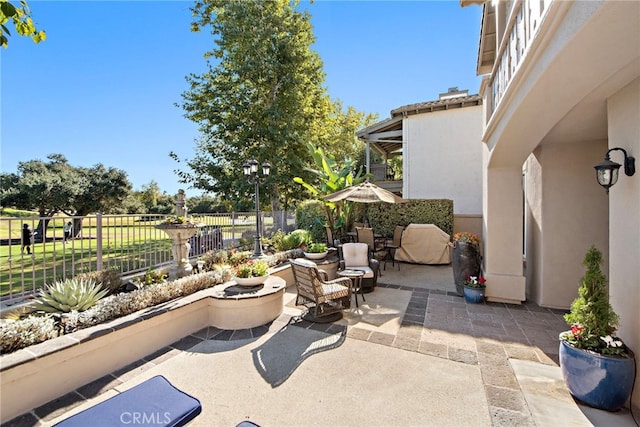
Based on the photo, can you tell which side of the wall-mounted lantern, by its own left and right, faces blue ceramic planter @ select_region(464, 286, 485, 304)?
right

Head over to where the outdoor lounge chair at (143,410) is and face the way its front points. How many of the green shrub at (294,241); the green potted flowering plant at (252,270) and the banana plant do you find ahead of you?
3

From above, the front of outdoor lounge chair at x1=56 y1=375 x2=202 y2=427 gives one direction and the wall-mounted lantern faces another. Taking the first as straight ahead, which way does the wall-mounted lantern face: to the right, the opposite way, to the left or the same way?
to the left

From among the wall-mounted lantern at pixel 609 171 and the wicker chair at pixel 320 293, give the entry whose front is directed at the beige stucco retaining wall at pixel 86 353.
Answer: the wall-mounted lantern

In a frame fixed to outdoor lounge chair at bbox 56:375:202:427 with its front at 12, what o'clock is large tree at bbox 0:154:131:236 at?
The large tree is roughly at 10 o'clock from the outdoor lounge chair.

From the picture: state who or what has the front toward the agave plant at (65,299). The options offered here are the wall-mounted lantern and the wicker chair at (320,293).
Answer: the wall-mounted lantern

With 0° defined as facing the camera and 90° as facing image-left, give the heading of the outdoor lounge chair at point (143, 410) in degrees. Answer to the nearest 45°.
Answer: approximately 225°

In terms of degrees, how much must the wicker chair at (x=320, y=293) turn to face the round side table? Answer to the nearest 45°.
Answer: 0° — it already faces it

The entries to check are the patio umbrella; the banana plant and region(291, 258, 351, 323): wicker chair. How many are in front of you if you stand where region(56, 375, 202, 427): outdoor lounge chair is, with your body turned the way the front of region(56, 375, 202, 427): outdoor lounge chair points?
3
